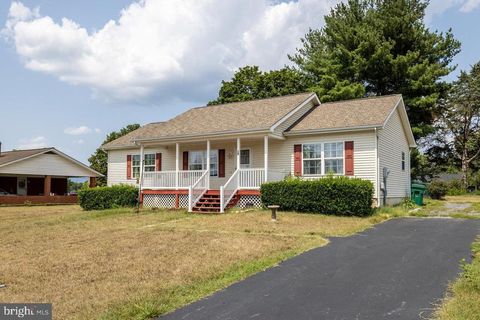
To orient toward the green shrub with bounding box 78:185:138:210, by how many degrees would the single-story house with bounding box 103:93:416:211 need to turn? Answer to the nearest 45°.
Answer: approximately 45° to its right

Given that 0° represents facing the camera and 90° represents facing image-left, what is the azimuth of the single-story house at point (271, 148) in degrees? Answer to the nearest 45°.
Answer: approximately 45°

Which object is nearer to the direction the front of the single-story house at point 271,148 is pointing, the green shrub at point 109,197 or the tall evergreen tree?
the green shrub

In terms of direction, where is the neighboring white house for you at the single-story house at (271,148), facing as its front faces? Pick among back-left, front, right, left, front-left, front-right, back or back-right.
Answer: right

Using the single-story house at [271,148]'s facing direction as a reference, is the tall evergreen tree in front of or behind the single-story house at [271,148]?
behind

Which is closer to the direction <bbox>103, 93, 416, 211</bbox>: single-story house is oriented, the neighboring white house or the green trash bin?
the neighboring white house

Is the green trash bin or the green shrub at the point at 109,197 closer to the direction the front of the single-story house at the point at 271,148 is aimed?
the green shrub

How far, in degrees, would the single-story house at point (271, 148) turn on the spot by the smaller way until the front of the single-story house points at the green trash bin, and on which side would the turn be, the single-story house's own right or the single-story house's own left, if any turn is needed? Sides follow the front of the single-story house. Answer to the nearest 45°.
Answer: approximately 135° to the single-story house's own left
